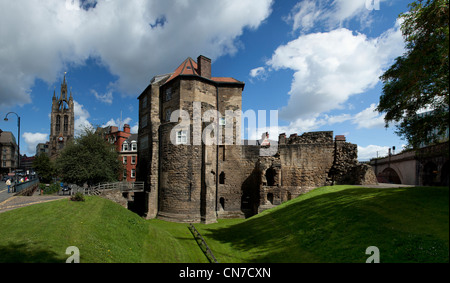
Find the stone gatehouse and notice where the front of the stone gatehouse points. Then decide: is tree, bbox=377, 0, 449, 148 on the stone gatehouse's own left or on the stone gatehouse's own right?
on the stone gatehouse's own left
